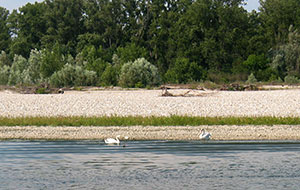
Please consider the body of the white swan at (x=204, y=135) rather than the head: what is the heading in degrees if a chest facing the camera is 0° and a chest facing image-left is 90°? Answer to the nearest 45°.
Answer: approximately 90°

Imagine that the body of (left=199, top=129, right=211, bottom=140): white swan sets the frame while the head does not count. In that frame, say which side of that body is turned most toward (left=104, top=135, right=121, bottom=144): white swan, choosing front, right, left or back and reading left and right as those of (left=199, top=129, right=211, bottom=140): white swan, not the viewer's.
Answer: front

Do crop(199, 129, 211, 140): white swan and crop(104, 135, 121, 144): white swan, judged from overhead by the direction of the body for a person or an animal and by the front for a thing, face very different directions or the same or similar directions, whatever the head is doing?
very different directions

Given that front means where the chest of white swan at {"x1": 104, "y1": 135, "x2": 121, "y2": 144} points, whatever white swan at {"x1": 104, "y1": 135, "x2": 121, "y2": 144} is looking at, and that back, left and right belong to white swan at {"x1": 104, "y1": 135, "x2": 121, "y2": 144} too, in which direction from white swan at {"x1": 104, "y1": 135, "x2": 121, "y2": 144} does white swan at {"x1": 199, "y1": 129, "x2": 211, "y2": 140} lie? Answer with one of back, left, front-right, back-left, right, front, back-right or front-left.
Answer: front

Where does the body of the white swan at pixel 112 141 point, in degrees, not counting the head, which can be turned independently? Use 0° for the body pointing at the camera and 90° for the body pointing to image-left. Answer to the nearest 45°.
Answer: approximately 270°

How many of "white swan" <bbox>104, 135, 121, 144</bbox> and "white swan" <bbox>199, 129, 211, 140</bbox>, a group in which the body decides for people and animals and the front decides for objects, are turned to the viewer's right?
1
